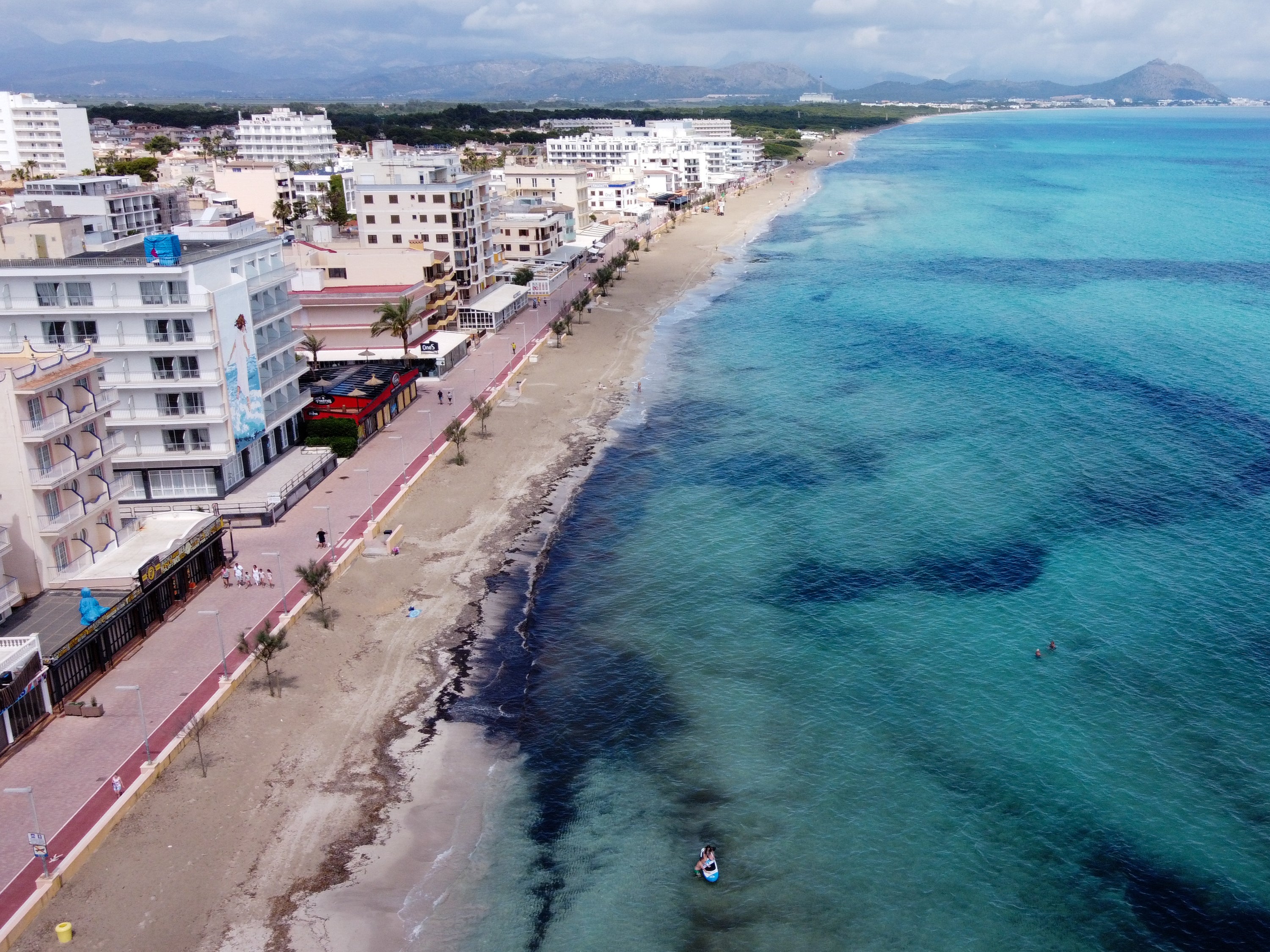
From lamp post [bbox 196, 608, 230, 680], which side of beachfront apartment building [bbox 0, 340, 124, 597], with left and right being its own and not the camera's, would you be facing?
front

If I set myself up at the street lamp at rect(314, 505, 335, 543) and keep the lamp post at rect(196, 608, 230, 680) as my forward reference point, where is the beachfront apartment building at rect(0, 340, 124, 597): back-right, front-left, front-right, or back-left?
front-right

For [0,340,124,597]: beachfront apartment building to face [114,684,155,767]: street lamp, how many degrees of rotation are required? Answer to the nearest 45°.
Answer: approximately 45° to its right

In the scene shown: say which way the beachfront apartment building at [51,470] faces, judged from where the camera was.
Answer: facing the viewer and to the right of the viewer

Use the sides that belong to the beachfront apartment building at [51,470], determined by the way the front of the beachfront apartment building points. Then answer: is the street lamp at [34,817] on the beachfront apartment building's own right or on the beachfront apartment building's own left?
on the beachfront apartment building's own right

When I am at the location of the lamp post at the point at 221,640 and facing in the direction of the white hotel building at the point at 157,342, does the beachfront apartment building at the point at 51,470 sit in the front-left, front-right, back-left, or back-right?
front-left

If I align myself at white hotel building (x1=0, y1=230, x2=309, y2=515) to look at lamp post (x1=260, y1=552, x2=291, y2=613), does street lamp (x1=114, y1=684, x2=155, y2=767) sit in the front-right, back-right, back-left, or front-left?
front-right

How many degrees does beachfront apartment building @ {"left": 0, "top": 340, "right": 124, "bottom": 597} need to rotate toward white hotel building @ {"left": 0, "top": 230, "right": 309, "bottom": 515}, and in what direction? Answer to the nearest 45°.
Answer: approximately 90° to its left
